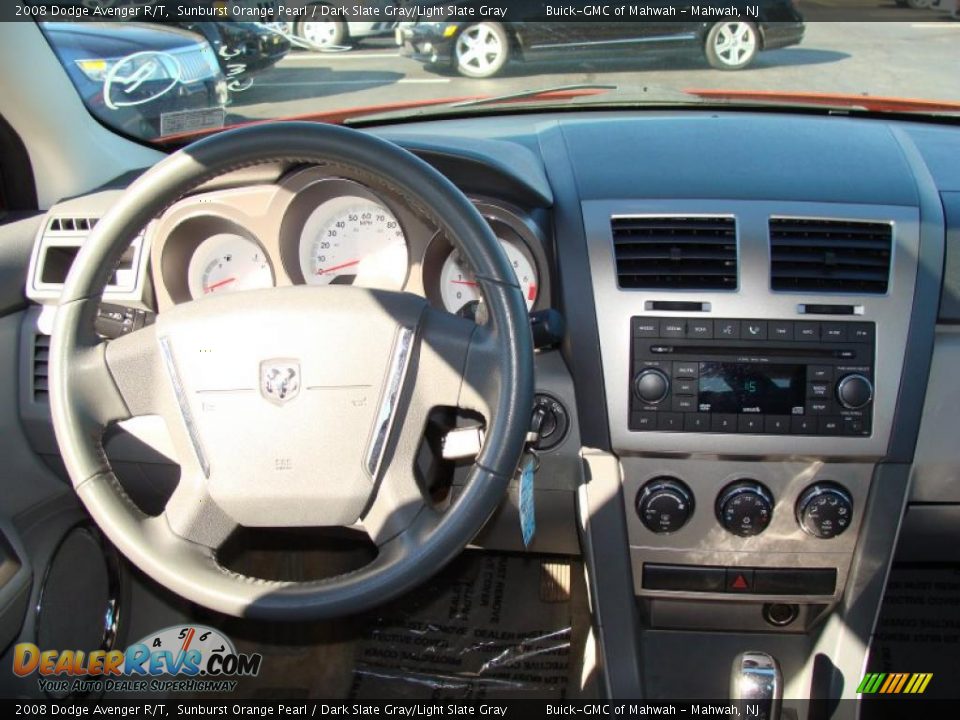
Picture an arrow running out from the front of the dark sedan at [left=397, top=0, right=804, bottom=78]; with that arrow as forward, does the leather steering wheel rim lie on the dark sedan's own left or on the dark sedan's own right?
on the dark sedan's own left

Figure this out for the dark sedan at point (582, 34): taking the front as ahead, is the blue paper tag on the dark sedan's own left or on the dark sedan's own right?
on the dark sedan's own left

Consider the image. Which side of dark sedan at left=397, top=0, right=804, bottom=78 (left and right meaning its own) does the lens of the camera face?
left
